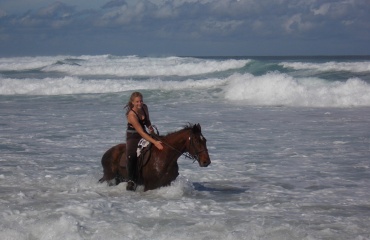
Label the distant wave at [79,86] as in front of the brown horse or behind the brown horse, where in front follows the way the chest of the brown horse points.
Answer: behind

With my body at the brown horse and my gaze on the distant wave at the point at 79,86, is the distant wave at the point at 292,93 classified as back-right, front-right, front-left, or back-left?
front-right

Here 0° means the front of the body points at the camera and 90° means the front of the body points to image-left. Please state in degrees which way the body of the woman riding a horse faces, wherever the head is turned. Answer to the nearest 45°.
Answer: approximately 315°

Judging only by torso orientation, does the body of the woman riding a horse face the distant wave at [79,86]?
no

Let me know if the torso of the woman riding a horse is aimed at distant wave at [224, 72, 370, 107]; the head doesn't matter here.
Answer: no

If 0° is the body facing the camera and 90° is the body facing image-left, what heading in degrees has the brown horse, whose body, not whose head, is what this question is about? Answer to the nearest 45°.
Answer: approximately 315°

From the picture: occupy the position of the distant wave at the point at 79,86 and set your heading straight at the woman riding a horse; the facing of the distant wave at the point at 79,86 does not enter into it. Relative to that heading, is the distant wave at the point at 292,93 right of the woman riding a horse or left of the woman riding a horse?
left
